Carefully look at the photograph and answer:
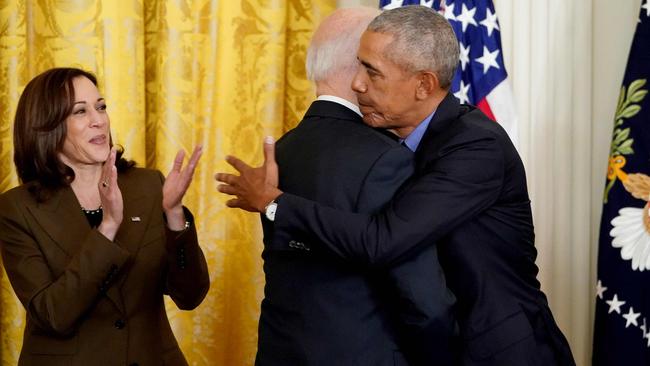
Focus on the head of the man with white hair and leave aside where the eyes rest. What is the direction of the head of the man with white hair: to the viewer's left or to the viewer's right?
to the viewer's right

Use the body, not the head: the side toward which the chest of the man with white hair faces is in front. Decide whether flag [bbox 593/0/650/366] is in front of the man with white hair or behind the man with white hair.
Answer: in front

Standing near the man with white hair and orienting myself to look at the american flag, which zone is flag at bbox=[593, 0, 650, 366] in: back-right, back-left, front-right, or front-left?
front-right

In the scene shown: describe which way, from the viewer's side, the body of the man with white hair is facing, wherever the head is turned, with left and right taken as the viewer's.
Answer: facing away from the viewer and to the right of the viewer

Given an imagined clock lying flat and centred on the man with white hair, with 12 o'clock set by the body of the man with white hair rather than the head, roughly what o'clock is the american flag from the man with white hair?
The american flag is roughly at 11 o'clock from the man with white hair.

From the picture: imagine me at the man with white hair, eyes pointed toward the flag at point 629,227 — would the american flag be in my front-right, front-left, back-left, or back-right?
front-left
